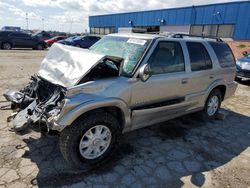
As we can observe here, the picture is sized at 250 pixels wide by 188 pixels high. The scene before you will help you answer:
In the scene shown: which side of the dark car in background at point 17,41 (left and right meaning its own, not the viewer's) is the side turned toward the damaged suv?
right

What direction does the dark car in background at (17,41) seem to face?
to the viewer's right

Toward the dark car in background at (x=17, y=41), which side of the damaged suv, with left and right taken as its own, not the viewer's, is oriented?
right

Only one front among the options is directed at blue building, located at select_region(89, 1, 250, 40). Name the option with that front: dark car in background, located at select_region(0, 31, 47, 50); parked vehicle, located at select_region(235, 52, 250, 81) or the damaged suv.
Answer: the dark car in background

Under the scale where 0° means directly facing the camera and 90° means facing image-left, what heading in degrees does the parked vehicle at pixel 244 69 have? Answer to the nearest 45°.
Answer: approximately 45°

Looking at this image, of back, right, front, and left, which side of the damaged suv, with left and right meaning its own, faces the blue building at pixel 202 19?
back

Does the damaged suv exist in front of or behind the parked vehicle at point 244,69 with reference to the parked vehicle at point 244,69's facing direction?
in front

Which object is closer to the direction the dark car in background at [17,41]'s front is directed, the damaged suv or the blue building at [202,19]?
the blue building

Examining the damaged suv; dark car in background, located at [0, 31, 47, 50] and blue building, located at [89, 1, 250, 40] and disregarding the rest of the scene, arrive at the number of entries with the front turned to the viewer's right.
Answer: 1
